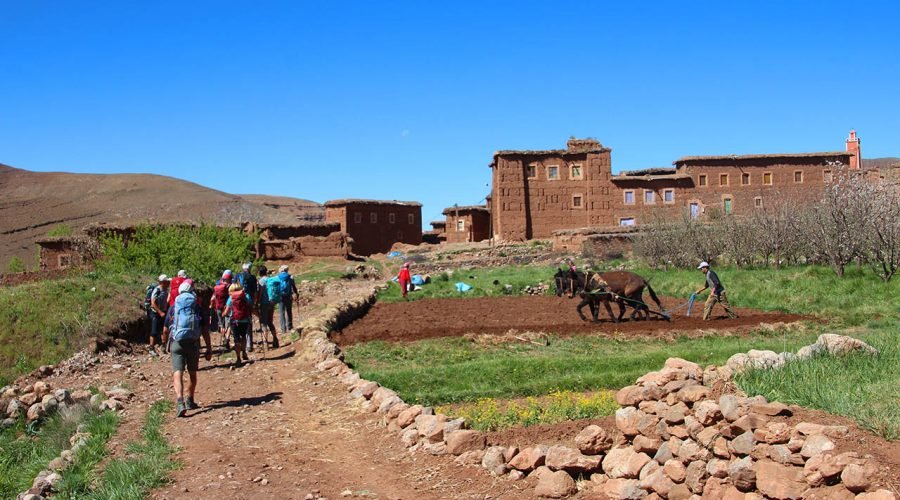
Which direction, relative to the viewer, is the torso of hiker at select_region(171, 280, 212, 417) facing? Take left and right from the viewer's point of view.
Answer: facing away from the viewer

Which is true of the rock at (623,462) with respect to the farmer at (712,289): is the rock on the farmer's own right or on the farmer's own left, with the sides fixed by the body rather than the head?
on the farmer's own left

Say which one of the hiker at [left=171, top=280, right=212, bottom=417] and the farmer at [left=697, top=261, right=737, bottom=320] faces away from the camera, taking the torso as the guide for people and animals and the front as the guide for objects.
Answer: the hiker

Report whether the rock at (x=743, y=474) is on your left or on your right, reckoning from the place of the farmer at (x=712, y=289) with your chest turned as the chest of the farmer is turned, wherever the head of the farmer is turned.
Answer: on your left

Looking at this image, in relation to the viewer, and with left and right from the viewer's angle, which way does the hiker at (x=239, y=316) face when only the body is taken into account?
facing away from the viewer

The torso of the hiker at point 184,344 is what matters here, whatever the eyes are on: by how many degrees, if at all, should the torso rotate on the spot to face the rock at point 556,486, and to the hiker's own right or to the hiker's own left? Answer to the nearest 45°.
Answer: approximately 135° to the hiker's own right

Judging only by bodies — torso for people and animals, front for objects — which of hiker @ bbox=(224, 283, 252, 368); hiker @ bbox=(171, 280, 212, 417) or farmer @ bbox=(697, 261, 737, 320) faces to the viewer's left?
the farmer

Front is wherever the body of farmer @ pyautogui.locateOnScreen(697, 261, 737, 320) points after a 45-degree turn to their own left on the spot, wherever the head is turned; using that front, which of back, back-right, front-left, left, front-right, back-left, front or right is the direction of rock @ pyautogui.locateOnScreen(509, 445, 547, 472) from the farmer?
front-left

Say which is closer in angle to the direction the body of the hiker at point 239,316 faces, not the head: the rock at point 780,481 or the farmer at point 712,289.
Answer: the farmer

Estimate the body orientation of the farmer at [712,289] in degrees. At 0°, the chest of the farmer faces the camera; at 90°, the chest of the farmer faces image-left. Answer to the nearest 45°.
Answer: approximately 90°

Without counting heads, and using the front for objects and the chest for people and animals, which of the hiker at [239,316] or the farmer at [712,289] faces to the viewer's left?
the farmer
